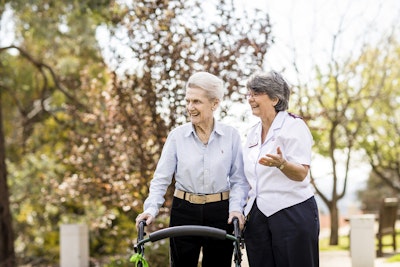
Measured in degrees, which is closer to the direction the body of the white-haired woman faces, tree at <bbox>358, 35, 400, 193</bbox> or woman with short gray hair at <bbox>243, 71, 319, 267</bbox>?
the woman with short gray hair

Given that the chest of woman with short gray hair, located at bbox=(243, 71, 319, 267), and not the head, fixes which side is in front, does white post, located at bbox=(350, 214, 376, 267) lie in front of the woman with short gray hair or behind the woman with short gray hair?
behind

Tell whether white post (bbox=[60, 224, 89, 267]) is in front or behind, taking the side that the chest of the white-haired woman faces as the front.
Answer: behind

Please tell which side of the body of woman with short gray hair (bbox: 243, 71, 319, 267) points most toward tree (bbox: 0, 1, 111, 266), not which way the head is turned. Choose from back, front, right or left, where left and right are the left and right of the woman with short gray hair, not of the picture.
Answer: right

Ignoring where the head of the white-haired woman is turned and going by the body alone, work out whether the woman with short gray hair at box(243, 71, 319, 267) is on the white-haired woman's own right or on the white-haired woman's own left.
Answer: on the white-haired woman's own left

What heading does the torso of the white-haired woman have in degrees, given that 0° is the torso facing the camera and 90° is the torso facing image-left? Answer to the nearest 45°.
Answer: approximately 0°

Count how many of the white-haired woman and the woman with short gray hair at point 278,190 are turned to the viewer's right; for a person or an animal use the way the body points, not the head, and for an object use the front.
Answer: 0

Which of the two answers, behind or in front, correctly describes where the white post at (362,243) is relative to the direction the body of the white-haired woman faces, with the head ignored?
behind

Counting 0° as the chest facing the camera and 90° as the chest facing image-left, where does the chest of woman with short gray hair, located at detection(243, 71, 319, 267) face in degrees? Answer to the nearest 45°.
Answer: approximately 45°
